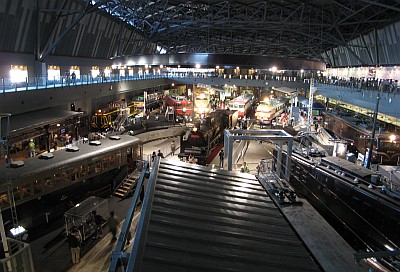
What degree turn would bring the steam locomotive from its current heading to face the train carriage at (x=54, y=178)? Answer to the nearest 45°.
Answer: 0° — it already faces it

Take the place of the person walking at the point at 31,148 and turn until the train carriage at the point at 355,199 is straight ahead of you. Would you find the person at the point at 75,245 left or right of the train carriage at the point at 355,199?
right

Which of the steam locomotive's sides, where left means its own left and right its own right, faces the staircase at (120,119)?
right

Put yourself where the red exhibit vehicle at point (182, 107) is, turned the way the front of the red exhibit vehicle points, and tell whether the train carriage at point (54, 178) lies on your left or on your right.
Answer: on your right

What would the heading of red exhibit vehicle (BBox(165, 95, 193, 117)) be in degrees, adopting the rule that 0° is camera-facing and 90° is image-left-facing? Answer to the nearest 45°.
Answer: approximately 315°

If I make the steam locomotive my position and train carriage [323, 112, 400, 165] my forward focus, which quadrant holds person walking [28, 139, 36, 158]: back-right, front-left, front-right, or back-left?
back-right

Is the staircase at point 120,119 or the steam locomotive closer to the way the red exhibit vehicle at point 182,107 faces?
the steam locomotive

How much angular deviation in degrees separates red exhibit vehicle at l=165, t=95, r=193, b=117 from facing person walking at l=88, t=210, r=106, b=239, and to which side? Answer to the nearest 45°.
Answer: approximately 45° to its right

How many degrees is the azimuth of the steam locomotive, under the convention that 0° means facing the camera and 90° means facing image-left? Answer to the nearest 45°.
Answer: approximately 45°
